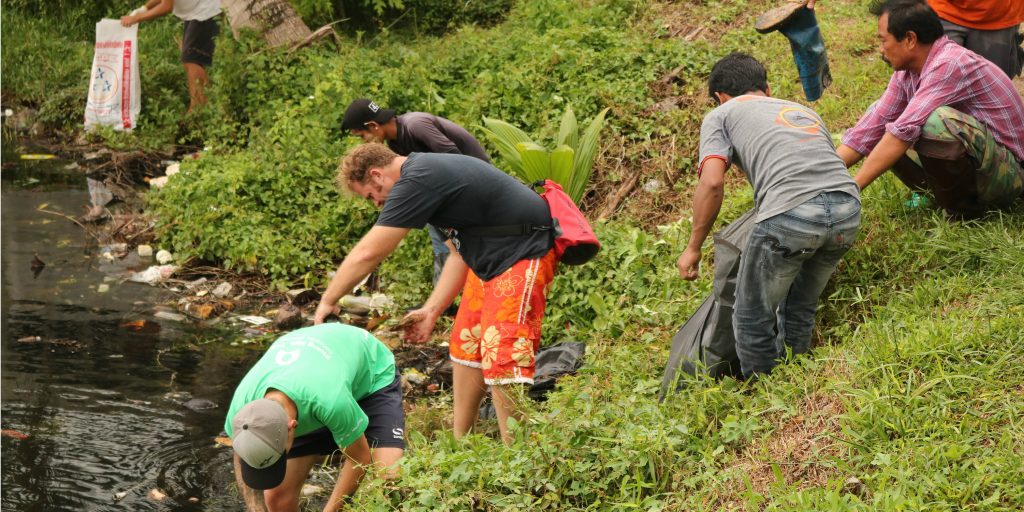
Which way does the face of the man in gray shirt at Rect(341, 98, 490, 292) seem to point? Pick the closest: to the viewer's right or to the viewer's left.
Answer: to the viewer's left

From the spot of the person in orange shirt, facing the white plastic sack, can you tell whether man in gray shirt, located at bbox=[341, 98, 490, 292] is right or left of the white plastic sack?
left

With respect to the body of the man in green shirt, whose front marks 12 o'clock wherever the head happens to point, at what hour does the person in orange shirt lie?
The person in orange shirt is roughly at 7 o'clock from the man in green shirt.

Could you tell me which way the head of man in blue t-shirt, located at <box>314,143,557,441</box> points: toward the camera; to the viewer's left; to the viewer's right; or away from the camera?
to the viewer's left

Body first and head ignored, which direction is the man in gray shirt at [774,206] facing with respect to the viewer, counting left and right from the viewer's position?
facing away from the viewer and to the left of the viewer

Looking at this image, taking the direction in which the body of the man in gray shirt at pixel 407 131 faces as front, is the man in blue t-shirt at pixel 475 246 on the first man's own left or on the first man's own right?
on the first man's own left

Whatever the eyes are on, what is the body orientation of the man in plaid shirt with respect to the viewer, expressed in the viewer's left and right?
facing to the left of the viewer

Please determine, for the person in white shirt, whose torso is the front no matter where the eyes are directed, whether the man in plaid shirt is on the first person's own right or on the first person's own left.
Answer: on the first person's own left

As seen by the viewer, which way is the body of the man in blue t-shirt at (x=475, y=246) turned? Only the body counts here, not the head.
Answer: to the viewer's left

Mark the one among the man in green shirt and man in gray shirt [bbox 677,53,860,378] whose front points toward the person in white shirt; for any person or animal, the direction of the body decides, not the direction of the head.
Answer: the man in gray shirt

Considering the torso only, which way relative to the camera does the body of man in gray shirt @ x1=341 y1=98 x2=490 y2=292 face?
to the viewer's left

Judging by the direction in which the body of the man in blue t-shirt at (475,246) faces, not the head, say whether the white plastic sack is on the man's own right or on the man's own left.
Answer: on the man's own right

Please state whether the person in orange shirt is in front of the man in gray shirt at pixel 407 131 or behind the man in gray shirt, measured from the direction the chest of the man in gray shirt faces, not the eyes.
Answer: behind

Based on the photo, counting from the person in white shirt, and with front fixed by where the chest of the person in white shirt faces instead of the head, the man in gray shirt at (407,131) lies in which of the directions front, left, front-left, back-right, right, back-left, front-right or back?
left

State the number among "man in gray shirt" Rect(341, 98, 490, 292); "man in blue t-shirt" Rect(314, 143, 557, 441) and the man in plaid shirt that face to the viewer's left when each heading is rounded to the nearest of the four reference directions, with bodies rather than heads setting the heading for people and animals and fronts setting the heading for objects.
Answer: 3
